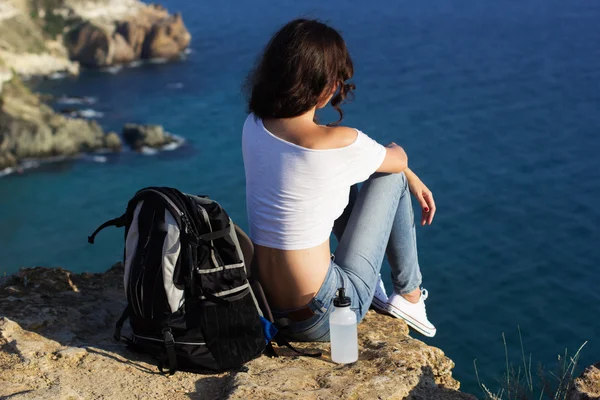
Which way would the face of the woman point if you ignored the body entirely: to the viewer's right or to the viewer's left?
to the viewer's right

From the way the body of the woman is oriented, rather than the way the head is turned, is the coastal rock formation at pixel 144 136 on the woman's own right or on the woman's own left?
on the woman's own left

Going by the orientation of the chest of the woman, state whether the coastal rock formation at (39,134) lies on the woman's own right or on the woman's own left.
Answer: on the woman's own left

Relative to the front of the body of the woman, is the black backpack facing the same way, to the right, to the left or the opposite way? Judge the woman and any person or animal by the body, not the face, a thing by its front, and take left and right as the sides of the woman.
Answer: the opposite way

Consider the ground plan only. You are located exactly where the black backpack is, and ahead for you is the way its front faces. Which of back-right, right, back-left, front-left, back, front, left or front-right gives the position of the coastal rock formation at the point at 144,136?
back-right

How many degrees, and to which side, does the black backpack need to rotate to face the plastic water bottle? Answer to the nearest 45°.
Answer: approximately 135° to its left

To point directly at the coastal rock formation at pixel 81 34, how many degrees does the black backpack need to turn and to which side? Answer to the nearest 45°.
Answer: approximately 135° to its right

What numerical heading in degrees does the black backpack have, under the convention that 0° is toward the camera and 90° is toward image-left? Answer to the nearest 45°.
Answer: approximately 45°

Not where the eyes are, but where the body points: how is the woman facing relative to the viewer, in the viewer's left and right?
facing away from the viewer and to the right of the viewer

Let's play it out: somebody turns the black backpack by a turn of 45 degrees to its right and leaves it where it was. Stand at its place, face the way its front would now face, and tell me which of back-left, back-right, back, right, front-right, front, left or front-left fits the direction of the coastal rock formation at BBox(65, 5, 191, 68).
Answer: right
